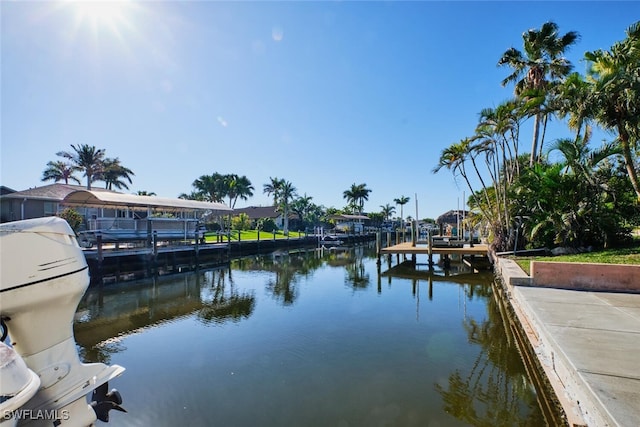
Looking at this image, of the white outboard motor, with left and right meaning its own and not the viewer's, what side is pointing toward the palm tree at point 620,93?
back

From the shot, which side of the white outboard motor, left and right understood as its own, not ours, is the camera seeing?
left

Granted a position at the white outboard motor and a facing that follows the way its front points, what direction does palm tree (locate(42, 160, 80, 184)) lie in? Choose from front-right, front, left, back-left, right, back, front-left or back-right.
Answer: right

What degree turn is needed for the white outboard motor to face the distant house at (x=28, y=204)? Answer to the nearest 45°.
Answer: approximately 90° to its right

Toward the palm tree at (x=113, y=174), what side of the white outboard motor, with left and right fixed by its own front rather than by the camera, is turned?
right

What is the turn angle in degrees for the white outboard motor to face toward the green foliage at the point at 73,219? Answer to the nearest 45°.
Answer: approximately 90° to its right

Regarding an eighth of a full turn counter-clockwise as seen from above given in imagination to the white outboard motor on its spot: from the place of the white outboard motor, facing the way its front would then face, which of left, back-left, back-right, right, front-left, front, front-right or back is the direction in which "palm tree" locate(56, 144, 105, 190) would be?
back-right

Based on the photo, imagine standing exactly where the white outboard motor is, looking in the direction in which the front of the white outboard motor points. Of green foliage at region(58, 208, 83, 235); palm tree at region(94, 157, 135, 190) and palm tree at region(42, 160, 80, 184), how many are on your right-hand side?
3

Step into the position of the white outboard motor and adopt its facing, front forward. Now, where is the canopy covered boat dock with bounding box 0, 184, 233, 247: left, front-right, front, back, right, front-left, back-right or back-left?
right

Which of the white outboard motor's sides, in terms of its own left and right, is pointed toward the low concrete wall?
back
